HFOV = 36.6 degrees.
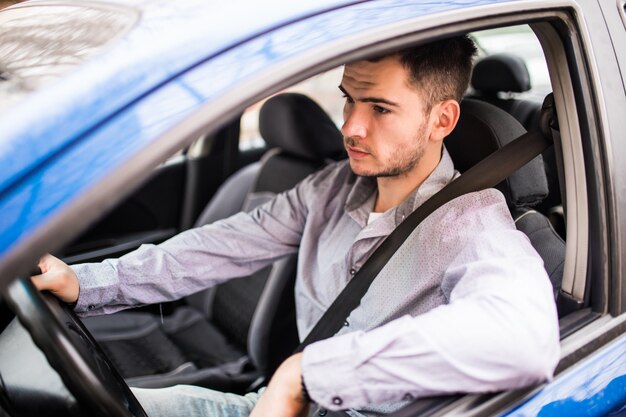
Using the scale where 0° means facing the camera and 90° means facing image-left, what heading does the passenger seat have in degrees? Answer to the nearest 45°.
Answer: approximately 45°

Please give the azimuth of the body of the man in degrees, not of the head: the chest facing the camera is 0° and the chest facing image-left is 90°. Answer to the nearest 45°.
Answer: approximately 45°

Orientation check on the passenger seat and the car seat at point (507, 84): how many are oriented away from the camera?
0
